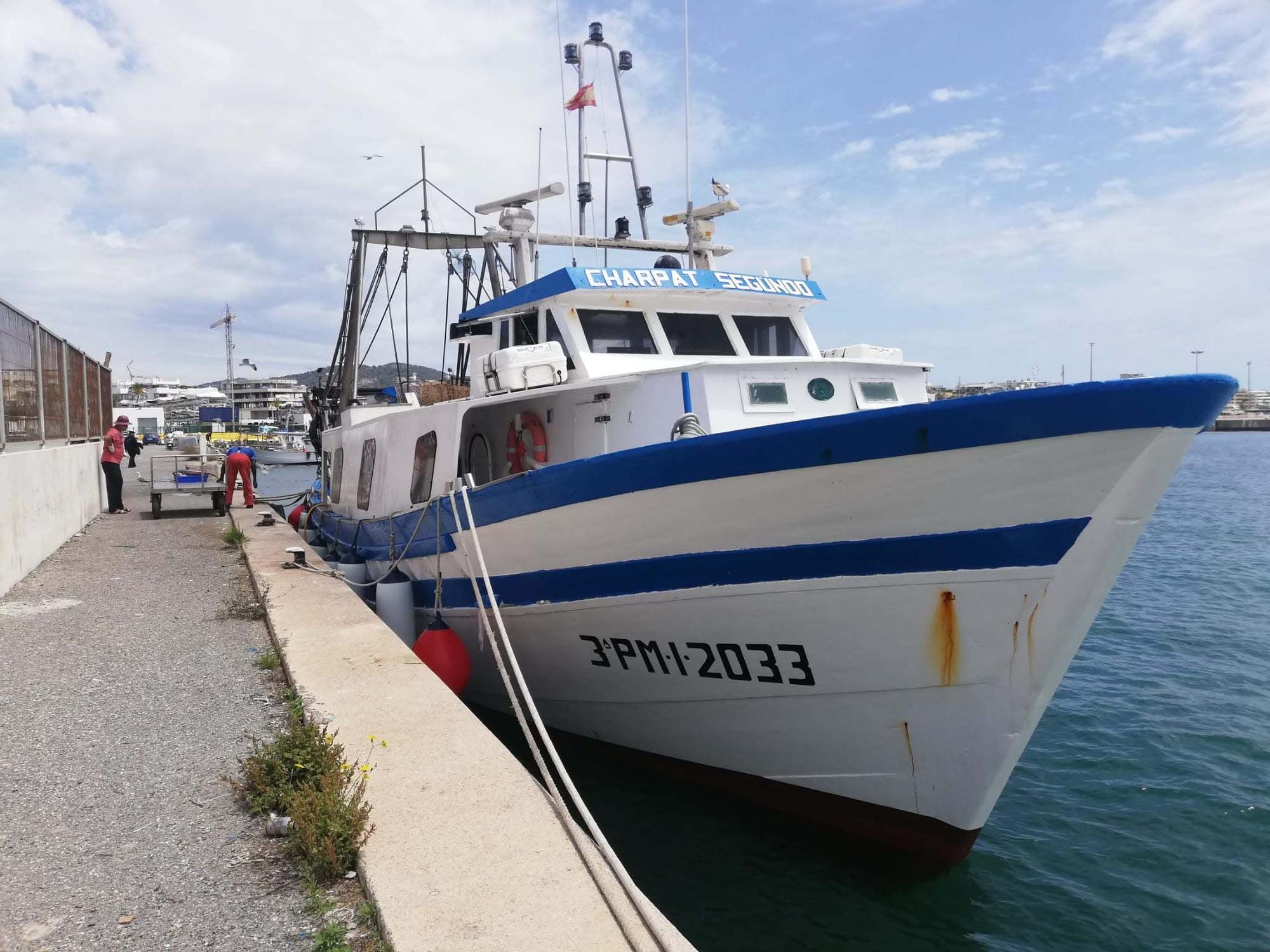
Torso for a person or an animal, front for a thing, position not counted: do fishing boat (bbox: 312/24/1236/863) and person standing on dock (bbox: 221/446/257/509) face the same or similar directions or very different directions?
very different directions

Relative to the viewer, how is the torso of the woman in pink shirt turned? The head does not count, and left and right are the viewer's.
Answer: facing to the right of the viewer

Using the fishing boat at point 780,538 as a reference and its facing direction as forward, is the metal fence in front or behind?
behind

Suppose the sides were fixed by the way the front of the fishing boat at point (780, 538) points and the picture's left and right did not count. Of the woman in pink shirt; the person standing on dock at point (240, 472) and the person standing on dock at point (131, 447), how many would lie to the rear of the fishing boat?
3

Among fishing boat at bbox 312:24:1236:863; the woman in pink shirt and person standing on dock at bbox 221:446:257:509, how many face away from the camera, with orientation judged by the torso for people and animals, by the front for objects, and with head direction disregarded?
1

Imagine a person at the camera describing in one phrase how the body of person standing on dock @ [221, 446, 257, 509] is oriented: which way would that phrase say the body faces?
away from the camera

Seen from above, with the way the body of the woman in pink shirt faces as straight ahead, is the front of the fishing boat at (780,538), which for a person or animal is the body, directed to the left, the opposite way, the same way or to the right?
to the right

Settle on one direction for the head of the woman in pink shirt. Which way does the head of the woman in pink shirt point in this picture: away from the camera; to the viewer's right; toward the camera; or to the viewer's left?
to the viewer's right

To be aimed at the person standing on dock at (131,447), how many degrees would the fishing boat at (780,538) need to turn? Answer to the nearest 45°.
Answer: approximately 180°

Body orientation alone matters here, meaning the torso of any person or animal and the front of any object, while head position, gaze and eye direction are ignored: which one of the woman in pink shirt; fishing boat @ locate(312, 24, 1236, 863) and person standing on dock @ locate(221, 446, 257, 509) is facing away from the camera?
the person standing on dock

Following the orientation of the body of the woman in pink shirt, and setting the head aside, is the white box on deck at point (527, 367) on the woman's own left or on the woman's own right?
on the woman's own right

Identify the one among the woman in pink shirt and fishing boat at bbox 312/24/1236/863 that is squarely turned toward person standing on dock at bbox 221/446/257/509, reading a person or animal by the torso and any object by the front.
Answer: the woman in pink shirt
